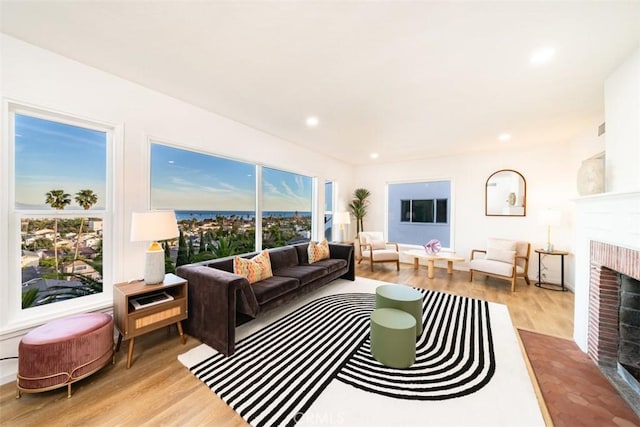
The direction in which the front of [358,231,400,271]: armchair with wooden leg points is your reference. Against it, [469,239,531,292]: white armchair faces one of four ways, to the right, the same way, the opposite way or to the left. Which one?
to the right

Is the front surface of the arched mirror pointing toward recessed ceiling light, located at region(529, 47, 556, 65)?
yes

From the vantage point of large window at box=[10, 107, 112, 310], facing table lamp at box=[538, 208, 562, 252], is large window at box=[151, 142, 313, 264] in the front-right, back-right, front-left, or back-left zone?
front-left

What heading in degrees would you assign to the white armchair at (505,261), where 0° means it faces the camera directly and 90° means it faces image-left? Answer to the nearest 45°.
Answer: approximately 45°

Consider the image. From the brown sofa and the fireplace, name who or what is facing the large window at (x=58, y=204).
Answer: the fireplace

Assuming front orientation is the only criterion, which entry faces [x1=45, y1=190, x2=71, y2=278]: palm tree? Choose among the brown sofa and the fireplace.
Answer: the fireplace

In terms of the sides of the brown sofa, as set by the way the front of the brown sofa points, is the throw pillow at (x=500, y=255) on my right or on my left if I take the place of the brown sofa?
on my left

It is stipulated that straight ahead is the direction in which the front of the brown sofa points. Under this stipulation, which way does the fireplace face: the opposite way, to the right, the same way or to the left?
the opposite way

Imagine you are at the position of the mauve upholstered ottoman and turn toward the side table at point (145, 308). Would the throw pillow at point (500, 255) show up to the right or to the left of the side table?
right

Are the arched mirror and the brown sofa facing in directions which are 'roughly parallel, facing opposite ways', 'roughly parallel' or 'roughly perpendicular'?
roughly perpendicular

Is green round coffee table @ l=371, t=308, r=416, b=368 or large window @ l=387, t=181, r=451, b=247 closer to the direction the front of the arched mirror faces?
the green round coffee table

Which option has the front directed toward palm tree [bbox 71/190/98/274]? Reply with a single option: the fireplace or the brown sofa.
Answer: the fireplace

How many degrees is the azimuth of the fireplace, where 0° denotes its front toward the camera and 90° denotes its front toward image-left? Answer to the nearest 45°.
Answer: approximately 45°

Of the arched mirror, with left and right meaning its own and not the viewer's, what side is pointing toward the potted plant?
right

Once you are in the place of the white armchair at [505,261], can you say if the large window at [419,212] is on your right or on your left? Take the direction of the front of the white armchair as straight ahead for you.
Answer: on your right

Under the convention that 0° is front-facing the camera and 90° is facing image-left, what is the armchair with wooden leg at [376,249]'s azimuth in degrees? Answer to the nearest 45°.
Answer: approximately 315°

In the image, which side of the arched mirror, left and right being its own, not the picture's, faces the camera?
front

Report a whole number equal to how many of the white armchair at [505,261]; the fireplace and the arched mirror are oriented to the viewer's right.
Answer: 0

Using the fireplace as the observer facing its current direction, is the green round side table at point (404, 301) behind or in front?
in front
